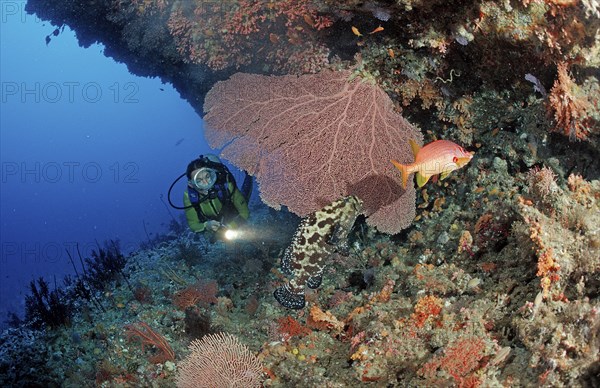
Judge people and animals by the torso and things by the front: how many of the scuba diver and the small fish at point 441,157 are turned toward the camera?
1

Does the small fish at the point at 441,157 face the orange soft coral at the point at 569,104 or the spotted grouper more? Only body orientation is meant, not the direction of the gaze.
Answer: the orange soft coral

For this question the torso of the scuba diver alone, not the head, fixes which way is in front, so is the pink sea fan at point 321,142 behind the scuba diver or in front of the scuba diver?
in front

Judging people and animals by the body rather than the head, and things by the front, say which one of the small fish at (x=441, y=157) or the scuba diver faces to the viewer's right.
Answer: the small fish

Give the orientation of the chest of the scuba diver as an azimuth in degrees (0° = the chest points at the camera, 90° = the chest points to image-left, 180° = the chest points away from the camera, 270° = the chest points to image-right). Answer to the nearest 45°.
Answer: approximately 0°

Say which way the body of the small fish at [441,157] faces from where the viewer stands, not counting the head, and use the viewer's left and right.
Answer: facing to the right of the viewer

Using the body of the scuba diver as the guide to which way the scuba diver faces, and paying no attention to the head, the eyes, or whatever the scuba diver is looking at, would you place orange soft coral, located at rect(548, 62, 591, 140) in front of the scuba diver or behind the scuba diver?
in front
